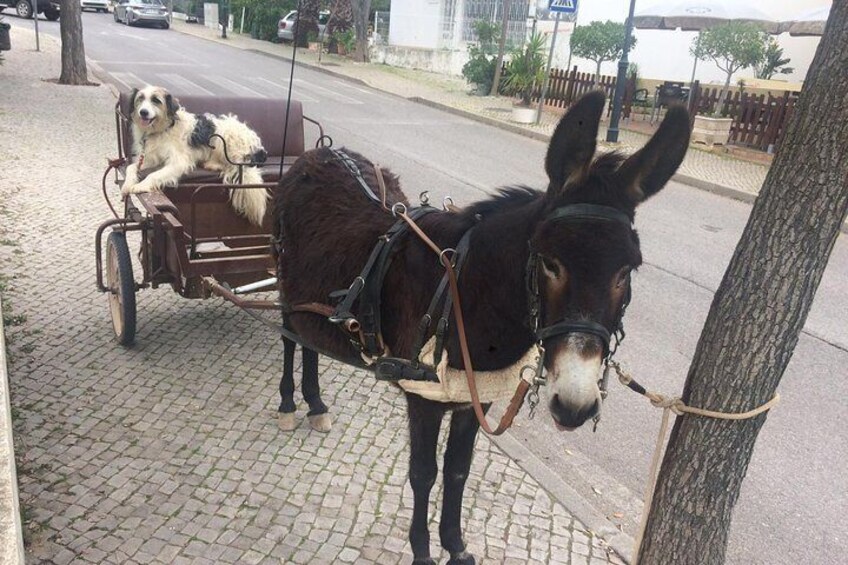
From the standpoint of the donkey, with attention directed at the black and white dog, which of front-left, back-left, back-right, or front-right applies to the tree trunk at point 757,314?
back-right

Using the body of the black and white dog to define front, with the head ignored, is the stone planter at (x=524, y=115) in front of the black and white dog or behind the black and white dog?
behind

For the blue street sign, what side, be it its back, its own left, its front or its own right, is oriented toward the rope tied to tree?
front

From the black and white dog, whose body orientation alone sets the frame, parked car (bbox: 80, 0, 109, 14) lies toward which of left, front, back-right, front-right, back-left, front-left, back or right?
back-right

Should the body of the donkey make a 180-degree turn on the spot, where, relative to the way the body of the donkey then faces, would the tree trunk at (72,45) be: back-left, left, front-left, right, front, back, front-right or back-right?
front

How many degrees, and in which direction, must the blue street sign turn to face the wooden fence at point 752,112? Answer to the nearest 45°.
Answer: approximately 90° to its left

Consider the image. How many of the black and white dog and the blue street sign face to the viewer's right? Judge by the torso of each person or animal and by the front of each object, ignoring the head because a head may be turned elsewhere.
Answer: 0

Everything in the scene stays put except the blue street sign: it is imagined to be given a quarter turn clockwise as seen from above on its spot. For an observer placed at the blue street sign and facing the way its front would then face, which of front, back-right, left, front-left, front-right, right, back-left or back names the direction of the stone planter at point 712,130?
back

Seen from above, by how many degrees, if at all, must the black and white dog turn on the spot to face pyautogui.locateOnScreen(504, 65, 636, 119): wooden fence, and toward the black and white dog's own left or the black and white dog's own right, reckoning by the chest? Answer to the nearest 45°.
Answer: approximately 180°

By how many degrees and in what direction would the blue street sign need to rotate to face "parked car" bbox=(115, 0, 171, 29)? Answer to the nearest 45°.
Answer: approximately 135° to its right

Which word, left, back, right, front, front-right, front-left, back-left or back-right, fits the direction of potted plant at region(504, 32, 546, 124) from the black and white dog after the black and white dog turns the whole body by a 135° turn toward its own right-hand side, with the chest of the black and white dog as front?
front-right

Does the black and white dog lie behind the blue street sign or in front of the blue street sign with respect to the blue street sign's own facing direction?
in front

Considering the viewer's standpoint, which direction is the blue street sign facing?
facing the viewer

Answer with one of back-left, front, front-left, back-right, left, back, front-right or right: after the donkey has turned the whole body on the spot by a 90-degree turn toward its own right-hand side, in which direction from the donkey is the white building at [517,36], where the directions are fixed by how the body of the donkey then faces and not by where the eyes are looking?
back-right

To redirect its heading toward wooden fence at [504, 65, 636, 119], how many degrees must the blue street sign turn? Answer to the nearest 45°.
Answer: approximately 180°
